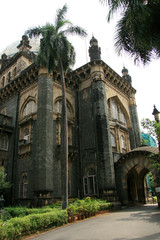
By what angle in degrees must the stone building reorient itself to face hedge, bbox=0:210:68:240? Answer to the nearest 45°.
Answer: approximately 45° to its right

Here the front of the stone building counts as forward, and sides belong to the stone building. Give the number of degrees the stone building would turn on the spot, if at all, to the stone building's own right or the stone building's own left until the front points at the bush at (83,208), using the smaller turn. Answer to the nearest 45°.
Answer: approximately 45° to the stone building's own right

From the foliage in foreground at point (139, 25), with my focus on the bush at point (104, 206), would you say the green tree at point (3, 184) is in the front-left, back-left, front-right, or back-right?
front-left

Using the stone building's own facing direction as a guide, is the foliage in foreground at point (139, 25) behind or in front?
in front
